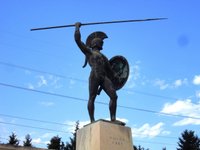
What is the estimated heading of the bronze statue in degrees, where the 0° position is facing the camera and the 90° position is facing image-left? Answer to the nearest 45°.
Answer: approximately 315°

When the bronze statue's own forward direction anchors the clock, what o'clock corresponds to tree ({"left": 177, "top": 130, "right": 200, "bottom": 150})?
The tree is roughly at 8 o'clock from the bronze statue.
